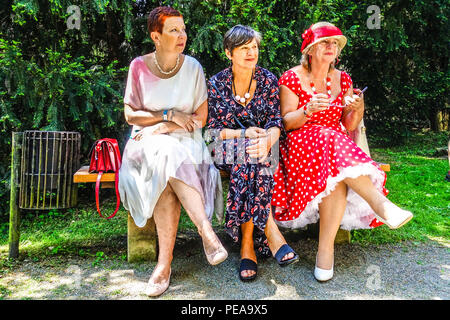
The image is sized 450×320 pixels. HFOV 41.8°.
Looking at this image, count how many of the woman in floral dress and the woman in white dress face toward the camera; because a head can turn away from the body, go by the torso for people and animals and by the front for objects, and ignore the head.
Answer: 2

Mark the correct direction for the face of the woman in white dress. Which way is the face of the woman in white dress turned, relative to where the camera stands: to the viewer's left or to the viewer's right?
to the viewer's right

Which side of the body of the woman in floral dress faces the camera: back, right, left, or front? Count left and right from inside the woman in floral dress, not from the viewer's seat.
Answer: front

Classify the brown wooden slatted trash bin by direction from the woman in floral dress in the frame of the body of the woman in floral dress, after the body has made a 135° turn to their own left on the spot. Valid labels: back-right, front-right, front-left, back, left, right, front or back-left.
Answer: back-left

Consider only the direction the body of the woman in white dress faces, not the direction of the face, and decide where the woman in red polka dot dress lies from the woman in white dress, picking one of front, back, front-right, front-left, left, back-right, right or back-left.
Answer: left

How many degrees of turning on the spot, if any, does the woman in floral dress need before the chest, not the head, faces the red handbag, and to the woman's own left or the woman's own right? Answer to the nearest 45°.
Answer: approximately 90° to the woman's own right

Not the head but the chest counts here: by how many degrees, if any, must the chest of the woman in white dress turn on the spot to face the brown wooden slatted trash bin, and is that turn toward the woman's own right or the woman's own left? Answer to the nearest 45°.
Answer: approximately 90° to the woman's own right

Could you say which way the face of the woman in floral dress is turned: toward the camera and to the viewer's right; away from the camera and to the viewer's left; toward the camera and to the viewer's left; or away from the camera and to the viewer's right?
toward the camera and to the viewer's right

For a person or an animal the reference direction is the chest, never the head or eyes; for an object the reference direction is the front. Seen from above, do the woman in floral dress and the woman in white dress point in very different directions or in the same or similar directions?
same or similar directions
